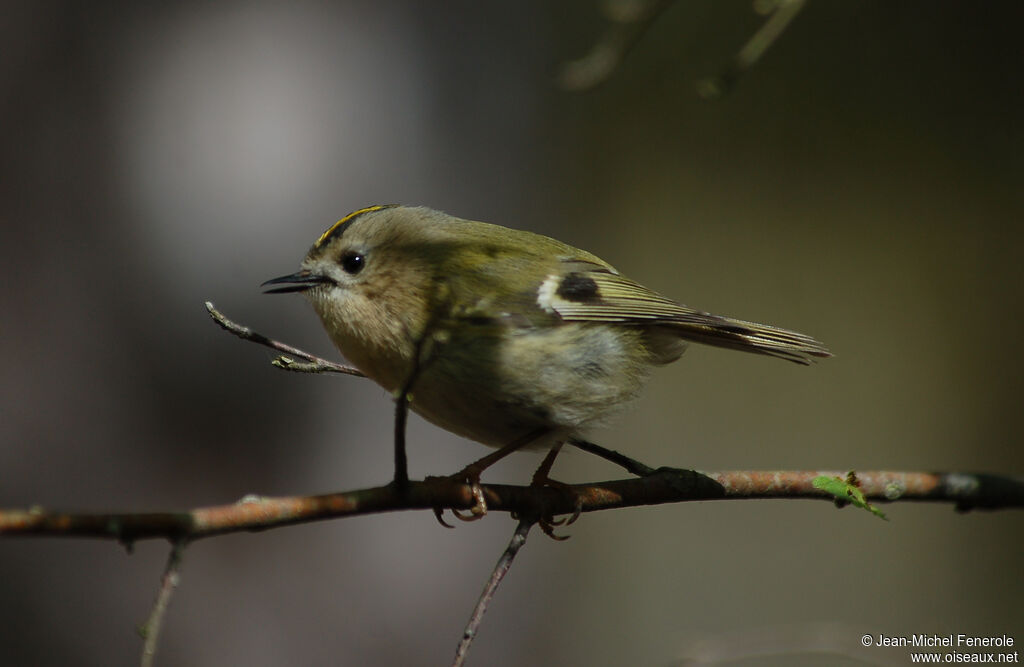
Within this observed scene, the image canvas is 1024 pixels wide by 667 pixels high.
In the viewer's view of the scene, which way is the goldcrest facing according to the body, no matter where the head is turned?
to the viewer's left
